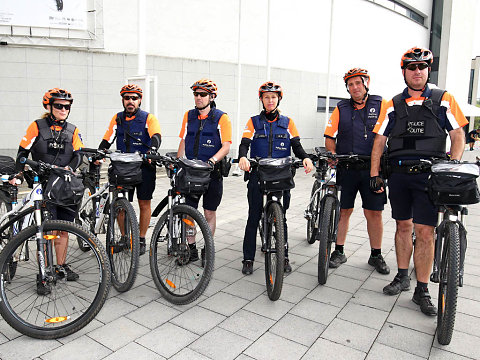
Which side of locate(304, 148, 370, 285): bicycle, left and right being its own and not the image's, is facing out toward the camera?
front

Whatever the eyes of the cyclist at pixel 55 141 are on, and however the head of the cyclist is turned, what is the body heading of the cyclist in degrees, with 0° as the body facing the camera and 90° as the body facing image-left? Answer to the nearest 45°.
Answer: approximately 315°

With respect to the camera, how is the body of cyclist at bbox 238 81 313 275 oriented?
toward the camera

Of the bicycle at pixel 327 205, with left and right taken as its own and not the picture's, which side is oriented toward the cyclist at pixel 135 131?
right

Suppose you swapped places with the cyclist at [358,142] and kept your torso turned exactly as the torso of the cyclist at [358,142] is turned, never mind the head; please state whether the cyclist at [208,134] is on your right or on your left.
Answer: on your right

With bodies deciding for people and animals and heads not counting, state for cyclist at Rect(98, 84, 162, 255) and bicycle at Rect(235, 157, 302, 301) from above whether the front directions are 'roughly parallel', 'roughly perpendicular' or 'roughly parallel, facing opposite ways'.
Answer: roughly parallel

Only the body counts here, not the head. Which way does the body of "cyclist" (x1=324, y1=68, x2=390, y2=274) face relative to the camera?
toward the camera

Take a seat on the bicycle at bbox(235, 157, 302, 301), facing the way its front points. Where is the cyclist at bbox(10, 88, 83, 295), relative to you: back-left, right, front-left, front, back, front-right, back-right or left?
right

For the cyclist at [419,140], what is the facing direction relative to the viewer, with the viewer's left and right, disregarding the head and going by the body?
facing the viewer

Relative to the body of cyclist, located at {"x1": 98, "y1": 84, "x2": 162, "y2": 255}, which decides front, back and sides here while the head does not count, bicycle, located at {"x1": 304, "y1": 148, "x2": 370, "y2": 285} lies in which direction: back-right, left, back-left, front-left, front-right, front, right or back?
front-left
